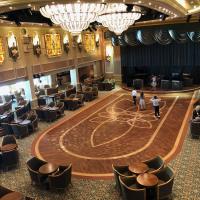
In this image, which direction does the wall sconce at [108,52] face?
toward the camera

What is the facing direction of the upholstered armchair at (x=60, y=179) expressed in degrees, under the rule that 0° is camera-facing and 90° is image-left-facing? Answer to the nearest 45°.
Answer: approximately 135°

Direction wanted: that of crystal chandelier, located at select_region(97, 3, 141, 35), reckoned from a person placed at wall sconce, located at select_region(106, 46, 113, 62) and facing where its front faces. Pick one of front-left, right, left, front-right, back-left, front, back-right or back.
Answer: front

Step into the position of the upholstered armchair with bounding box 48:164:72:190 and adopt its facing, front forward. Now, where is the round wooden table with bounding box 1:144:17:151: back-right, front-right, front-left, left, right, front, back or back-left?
front

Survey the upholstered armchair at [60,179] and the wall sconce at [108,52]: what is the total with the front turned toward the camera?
1

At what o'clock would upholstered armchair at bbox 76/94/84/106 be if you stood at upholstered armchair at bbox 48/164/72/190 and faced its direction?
upholstered armchair at bbox 76/94/84/106 is roughly at 2 o'clock from upholstered armchair at bbox 48/164/72/190.

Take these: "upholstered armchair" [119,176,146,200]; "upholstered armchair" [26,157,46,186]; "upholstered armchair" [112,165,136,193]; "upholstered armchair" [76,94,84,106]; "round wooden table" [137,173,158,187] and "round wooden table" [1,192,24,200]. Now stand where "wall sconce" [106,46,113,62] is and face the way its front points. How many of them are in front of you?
6

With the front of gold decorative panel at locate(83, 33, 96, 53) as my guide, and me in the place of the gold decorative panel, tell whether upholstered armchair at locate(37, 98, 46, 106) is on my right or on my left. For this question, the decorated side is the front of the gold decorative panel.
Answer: on my right

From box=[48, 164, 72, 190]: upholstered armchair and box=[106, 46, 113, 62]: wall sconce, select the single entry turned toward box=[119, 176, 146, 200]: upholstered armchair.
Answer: the wall sconce

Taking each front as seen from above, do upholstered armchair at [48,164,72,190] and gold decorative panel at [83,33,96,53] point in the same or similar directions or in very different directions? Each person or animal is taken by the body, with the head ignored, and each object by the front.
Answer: very different directions

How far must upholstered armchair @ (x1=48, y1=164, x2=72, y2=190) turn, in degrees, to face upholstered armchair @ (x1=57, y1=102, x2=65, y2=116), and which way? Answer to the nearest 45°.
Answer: approximately 45° to its right

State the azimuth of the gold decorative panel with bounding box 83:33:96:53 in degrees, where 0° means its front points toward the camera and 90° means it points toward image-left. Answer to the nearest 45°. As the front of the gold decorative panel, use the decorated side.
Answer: approximately 315°

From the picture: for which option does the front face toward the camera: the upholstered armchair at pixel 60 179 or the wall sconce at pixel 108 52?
the wall sconce

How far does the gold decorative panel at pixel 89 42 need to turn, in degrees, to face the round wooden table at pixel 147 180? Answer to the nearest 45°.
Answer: approximately 45° to its right

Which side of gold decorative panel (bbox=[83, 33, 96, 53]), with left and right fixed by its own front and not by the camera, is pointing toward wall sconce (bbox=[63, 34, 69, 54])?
right

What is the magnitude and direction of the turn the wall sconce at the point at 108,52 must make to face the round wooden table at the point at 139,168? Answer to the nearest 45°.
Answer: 0° — it already faces it
